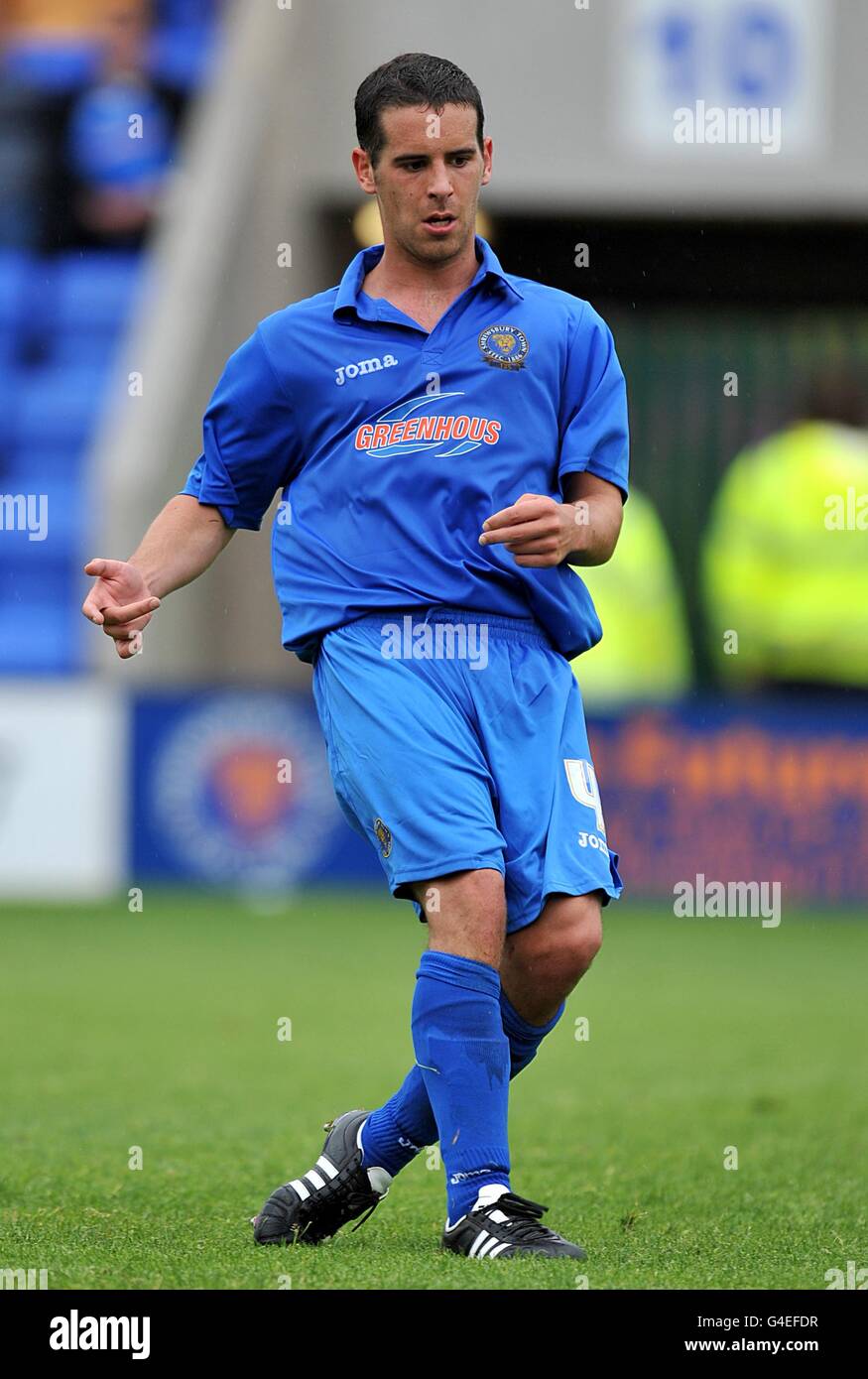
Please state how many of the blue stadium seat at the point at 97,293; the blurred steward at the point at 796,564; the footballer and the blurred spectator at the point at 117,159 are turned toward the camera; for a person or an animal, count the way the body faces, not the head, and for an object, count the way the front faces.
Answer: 3

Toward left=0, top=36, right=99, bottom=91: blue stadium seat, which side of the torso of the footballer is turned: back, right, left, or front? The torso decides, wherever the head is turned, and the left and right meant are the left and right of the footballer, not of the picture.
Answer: back

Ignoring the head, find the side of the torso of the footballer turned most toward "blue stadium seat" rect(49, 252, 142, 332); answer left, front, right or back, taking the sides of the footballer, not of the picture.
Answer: back

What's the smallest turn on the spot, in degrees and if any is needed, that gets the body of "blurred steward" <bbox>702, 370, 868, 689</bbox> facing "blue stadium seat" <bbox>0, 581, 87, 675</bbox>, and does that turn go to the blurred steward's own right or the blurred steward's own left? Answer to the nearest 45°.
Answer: approximately 90° to the blurred steward's own left

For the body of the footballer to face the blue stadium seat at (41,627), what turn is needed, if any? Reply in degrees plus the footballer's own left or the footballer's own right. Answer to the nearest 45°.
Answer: approximately 180°

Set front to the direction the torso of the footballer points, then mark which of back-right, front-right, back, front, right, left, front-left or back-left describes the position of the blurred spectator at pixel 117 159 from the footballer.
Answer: back

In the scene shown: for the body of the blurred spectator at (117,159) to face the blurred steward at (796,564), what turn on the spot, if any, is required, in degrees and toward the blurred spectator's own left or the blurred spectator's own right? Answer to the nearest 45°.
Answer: approximately 45° to the blurred spectator's own left

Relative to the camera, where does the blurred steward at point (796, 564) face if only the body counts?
away from the camera

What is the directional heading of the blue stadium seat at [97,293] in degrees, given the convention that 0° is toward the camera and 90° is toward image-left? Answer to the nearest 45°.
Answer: approximately 0°

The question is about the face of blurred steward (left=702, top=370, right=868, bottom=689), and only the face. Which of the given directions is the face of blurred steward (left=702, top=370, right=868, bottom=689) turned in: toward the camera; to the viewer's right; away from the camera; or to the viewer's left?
away from the camera

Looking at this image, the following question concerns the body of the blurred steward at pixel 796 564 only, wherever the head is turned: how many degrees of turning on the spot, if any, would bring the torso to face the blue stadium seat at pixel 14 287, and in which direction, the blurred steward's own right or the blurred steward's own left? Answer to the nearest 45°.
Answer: approximately 90° to the blurred steward's own left

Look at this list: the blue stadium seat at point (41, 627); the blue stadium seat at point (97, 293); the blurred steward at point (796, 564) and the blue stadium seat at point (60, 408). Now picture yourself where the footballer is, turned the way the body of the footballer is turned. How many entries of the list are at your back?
4
